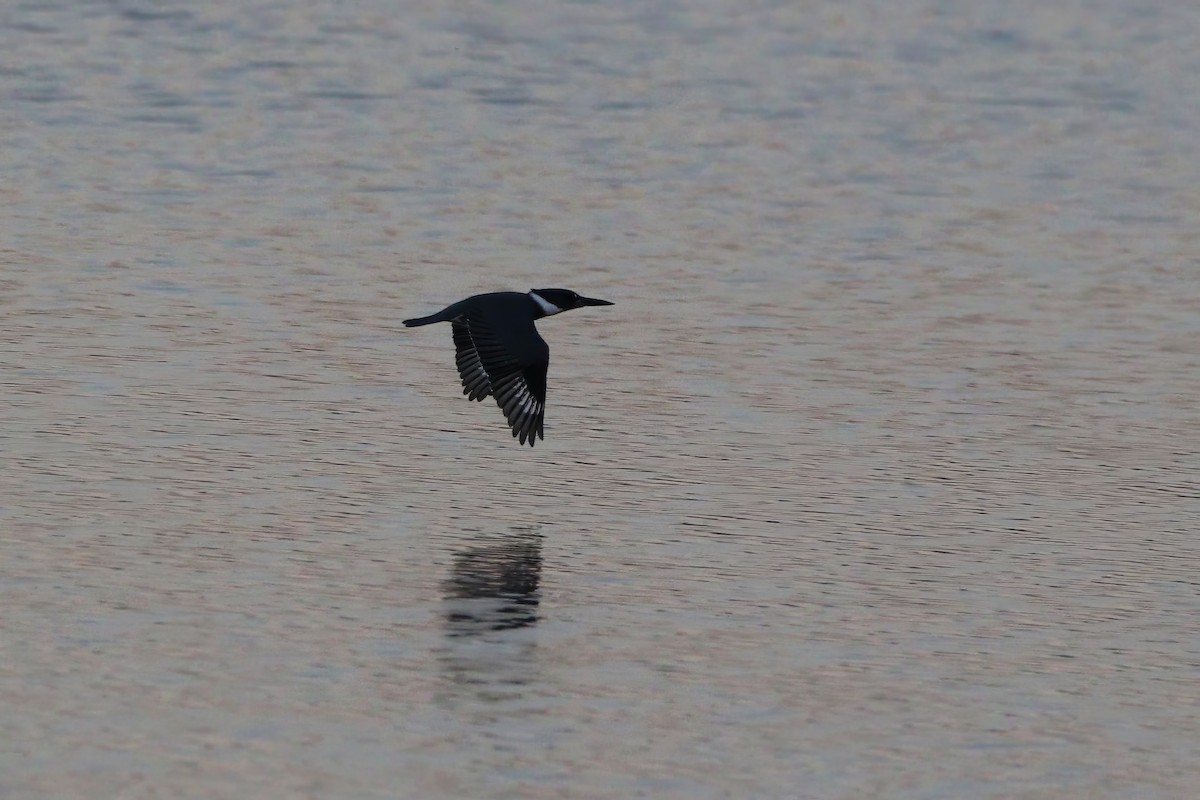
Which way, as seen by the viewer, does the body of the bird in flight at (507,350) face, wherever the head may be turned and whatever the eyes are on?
to the viewer's right
